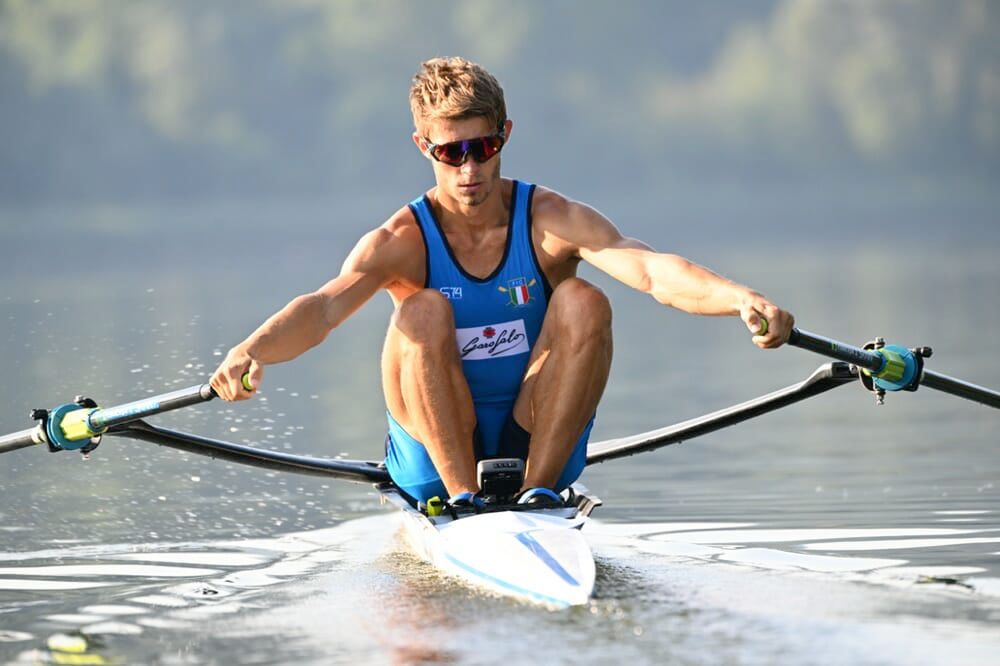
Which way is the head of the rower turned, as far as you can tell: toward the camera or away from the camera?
toward the camera

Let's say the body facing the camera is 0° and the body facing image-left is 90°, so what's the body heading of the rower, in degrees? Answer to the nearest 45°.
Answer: approximately 0°
